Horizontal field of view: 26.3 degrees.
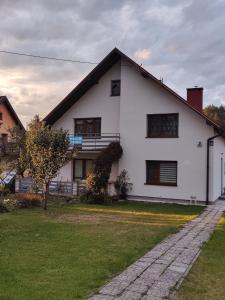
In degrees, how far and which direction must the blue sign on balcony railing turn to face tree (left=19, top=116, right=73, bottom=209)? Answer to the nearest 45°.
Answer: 0° — it already faces it

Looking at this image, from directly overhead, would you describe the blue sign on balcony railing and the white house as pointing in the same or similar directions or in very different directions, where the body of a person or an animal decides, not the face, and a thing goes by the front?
same or similar directions

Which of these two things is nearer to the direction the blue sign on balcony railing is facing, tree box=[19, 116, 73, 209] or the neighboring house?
the tree

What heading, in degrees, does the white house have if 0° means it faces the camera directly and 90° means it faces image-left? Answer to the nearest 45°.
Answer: approximately 0°

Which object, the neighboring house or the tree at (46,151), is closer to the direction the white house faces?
the tree

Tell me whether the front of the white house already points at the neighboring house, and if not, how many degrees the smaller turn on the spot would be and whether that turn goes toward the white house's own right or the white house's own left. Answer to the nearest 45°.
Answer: approximately 135° to the white house's own right

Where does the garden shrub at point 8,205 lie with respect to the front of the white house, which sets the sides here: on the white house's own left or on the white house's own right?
on the white house's own right

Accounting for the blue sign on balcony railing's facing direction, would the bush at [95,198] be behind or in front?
in front

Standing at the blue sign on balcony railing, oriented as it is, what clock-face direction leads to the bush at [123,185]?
The bush is roughly at 10 o'clock from the blue sign on balcony railing.

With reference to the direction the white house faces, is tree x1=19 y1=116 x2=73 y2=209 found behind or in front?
in front

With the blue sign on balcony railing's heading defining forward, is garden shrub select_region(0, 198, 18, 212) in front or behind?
in front

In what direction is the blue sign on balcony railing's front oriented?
toward the camera
